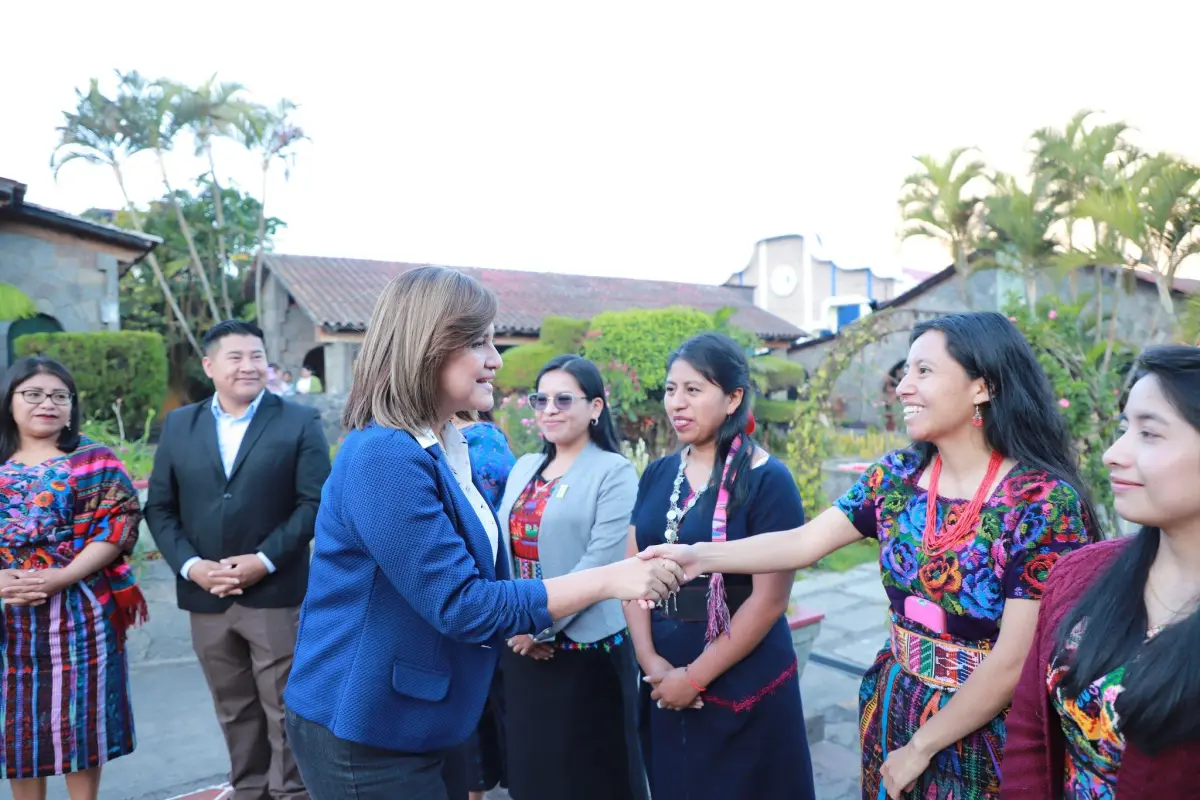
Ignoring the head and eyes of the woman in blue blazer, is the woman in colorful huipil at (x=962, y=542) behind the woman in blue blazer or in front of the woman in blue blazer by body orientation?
in front

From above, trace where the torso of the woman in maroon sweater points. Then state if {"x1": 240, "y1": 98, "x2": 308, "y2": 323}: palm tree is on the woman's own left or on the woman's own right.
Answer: on the woman's own right

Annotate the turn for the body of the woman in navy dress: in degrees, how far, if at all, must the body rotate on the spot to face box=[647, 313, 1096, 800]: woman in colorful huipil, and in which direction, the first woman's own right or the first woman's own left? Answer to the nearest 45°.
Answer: approximately 90° to the first woman's own left

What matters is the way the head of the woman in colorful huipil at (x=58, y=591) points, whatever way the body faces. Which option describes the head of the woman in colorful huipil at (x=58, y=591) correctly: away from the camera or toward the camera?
toward the camera

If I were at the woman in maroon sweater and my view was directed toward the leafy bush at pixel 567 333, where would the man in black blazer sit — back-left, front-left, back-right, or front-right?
front-left

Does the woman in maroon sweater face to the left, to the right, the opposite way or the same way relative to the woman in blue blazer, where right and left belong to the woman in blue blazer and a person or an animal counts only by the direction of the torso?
the opposite way

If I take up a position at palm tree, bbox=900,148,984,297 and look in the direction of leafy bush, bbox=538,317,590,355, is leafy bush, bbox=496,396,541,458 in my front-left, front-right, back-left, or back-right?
front-left

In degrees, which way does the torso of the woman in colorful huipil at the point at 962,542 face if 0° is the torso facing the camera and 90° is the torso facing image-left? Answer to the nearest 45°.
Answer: approximately 45°

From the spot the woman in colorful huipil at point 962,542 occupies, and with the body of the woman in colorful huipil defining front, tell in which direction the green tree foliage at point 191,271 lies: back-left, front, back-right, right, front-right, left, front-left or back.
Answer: right

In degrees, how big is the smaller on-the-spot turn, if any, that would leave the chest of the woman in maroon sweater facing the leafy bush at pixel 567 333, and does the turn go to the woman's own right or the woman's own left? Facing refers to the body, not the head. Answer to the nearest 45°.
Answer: approximately 90° to the woman's own right

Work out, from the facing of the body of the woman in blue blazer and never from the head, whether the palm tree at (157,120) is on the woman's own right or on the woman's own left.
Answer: on the woman's own left

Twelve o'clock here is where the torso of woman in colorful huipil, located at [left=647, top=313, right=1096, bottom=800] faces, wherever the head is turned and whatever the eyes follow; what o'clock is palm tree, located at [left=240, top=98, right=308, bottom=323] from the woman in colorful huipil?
The palm tree is roughly at 3 o'clock from the woman in colorful huipil.

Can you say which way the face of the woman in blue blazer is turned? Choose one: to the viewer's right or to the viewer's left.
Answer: to the viewer's right

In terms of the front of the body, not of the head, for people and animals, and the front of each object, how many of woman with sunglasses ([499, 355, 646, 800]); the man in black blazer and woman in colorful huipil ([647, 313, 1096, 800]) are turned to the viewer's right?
0

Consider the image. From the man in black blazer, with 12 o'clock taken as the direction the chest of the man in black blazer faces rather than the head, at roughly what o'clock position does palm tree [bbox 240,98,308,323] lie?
The palm tree is roughly at 6 o'clock from the man in black blazer.

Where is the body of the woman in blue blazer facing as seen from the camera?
to the viewer's right

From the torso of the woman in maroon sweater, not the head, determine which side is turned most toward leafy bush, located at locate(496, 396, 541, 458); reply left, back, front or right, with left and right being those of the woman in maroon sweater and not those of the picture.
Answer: right

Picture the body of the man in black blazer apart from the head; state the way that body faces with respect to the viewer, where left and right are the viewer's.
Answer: facing the viewer

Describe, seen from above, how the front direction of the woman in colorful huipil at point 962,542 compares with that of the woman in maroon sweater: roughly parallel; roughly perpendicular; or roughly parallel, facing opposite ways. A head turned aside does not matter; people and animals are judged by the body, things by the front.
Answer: roughly parallel

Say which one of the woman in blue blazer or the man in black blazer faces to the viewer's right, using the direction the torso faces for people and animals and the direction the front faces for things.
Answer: the woman in blue blazer
